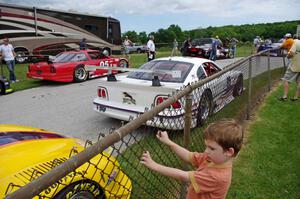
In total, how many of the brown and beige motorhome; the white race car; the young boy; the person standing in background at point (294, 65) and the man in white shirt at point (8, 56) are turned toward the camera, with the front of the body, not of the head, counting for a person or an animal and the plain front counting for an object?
1

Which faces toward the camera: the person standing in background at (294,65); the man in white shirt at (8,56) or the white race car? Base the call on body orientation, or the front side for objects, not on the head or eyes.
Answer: the man in white shirt

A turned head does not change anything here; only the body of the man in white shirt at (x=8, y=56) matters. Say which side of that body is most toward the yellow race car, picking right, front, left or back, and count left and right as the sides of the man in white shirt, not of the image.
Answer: front

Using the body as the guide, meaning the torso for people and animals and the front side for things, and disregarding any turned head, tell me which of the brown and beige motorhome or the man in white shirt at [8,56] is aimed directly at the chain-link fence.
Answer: the man in white shirt

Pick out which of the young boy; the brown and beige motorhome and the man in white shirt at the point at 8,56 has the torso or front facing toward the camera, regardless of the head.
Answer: the man in white shirt

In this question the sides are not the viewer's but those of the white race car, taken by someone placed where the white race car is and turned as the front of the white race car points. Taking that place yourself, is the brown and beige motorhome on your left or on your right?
on your left

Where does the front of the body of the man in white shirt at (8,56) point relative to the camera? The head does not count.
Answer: toward the camera

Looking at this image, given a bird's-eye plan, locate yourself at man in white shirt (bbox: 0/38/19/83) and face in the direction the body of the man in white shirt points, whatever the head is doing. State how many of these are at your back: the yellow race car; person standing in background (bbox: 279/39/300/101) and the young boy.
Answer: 0

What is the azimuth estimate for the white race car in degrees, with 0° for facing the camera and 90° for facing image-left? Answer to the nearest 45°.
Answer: approximately 225°

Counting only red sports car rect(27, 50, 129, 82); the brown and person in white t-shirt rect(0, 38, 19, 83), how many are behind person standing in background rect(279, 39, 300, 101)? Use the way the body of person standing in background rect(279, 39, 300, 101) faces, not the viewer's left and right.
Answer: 0

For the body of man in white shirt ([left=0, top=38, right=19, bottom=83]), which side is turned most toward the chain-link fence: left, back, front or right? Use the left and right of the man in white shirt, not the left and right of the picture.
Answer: front

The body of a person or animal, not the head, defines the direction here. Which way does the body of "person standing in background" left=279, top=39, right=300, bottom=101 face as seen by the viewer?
to the viewer's left
